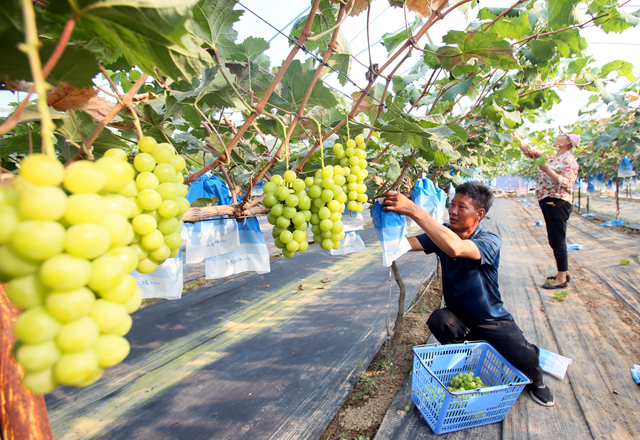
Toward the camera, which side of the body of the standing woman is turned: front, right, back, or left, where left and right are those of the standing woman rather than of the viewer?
left

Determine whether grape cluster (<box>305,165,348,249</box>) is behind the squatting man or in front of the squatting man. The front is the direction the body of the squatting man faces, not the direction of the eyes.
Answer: in front

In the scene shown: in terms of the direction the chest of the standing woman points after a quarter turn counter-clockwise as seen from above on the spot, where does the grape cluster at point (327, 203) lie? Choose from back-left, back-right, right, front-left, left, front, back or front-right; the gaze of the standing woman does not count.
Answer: front

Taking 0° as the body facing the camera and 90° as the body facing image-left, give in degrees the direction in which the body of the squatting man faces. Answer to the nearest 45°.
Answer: approximately 45°

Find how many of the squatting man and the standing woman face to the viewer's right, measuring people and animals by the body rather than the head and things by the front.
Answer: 0

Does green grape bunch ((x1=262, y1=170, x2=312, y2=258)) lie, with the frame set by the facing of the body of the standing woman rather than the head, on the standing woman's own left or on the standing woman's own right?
on the standing woman's own left

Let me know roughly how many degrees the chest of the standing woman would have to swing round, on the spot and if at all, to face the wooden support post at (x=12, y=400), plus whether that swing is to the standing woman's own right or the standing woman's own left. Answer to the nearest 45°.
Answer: approximately 90° to the standing woman's own left

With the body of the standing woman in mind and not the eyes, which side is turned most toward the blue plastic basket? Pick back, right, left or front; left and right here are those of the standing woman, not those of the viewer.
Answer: left

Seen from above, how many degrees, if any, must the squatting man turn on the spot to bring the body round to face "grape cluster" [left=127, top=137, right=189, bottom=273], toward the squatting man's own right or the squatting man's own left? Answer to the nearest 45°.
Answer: approximately 45° to the squatting man's own left

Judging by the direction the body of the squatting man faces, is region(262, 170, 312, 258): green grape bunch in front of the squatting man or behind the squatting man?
in front

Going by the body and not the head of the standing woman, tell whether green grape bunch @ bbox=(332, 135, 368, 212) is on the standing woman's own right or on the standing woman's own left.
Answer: on the standing woman's own left

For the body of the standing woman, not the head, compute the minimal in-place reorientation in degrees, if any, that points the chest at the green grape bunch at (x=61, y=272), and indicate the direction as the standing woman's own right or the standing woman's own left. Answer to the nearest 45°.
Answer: approximately 90° to the standing woman's own left
